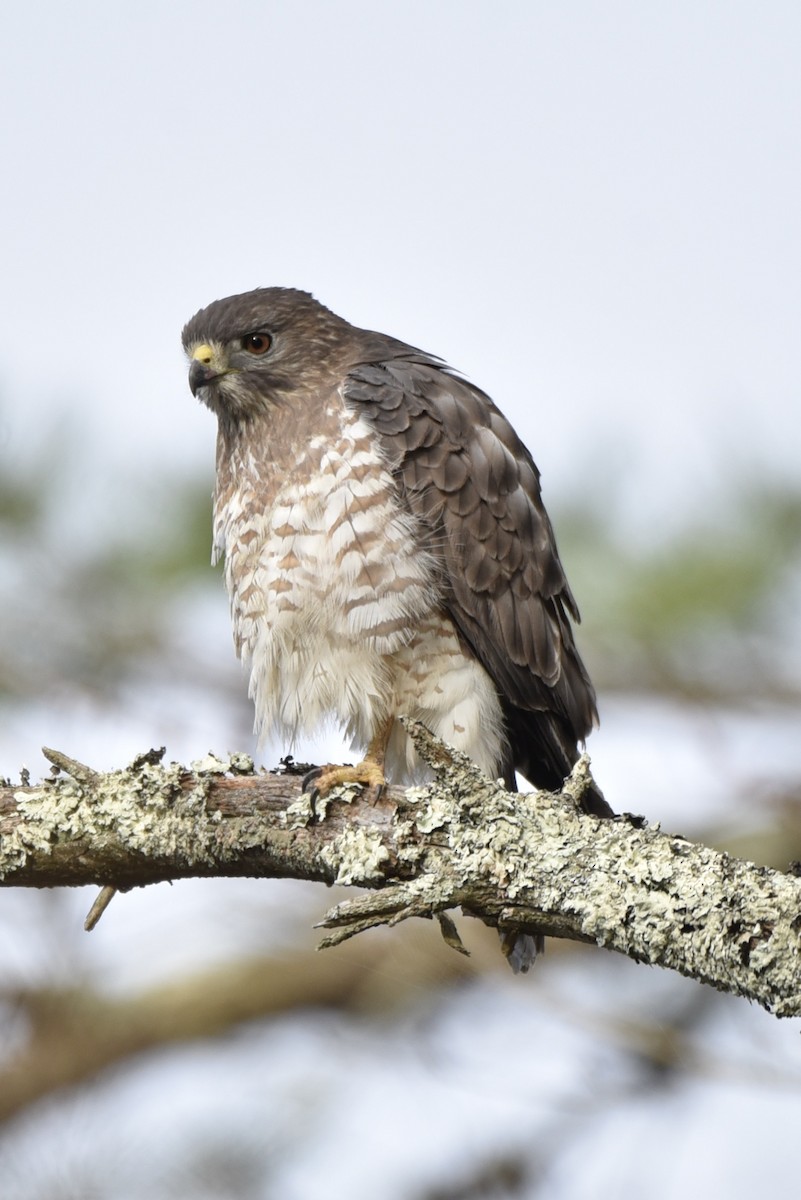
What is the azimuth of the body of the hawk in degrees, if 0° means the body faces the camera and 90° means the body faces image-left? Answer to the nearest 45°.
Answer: approximately 45°
